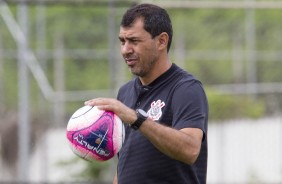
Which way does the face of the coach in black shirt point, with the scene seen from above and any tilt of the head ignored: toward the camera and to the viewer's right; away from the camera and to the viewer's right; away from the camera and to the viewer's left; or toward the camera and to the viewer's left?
toward the camera and to the viewer's left

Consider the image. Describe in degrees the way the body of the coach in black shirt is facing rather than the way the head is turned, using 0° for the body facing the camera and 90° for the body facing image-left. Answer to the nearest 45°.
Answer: approximately 45°
